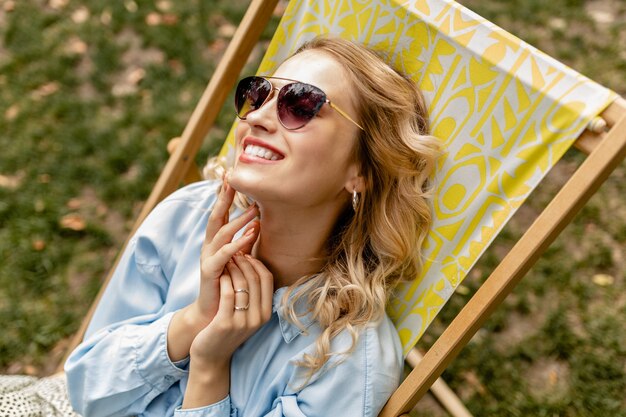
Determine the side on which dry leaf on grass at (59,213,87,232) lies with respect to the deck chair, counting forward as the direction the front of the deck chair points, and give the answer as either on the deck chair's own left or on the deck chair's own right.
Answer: on the deck chair's own right

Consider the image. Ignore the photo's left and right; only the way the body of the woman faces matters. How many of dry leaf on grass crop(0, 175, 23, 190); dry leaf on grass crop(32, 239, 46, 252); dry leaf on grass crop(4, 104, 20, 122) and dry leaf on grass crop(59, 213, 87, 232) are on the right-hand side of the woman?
4

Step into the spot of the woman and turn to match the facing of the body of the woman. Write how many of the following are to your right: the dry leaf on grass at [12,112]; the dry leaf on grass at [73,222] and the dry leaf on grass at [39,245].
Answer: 3

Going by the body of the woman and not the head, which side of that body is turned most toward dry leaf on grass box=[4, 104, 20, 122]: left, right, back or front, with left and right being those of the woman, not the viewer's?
right

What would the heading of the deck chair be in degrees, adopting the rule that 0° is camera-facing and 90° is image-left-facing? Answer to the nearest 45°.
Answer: approximately 45°

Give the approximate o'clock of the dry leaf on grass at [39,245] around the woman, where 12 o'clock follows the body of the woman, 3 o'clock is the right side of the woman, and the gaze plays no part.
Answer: The dry leaf on grass is roughly at 3 o'clock from the woman.

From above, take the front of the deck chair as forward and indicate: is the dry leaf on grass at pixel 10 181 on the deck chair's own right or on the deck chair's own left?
on the deck chair's own right

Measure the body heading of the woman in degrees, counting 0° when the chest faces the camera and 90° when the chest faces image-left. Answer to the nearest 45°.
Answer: approximately 45°

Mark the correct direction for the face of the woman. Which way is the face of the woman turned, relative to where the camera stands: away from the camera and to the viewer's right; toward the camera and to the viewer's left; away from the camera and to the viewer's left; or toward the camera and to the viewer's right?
toward the camera and to the viewer's left
